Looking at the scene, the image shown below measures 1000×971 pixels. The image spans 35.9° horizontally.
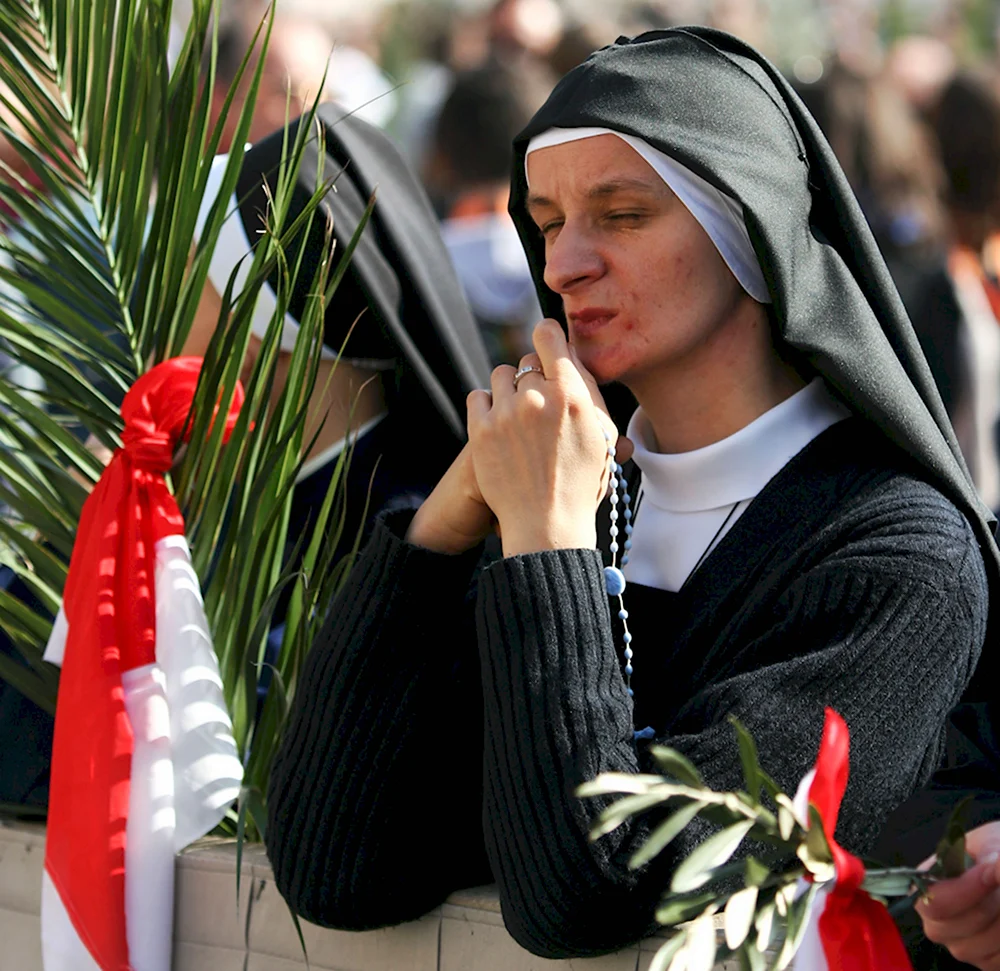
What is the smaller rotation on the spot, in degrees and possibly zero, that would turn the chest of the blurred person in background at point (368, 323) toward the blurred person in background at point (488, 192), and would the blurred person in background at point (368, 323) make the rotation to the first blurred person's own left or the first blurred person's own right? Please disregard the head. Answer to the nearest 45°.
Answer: approximately 90° to the first blurred person's own right

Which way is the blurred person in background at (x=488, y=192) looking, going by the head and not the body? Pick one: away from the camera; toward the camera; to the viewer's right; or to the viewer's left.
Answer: away from the camera

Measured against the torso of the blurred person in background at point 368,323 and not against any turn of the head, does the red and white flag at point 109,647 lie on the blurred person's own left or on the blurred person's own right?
on the blurred person's own left

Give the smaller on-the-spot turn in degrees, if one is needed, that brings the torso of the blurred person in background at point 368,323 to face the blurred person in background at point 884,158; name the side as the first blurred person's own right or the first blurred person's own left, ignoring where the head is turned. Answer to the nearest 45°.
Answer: approximately 135° to the first blurred person's own right

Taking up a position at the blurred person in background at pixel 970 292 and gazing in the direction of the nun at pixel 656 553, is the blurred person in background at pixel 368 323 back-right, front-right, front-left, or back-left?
front-right

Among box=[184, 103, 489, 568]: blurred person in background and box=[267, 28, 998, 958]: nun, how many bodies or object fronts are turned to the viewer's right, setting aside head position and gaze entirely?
0

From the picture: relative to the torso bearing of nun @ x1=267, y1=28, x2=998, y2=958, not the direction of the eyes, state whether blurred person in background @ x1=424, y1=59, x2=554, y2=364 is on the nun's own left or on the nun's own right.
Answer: on the nun's own right

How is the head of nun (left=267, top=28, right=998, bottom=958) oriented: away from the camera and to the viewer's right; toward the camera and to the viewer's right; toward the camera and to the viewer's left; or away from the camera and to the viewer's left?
toward the camera and to the viewer's left

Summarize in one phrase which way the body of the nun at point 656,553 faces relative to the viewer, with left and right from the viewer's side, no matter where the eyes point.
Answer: facing the viewer and to the left of the viewer

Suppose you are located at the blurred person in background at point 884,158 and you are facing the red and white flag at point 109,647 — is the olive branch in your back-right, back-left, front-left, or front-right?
front-left

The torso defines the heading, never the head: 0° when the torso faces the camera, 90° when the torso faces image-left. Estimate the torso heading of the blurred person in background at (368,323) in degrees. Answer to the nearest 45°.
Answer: approximately 90°

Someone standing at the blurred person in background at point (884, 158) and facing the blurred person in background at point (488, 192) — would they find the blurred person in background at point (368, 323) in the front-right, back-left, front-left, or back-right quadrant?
front-left

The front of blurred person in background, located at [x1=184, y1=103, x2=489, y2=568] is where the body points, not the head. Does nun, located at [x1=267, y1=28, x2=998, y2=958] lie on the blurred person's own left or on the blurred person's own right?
on the blurred person's own left

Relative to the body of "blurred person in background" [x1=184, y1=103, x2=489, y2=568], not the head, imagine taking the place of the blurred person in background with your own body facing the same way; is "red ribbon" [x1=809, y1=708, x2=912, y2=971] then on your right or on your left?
on your left

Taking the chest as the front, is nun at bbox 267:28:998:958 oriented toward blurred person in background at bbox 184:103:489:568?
no

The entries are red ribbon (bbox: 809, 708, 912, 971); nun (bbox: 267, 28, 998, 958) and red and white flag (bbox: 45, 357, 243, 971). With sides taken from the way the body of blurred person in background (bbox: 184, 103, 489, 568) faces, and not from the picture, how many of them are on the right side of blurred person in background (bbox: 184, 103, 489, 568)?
0

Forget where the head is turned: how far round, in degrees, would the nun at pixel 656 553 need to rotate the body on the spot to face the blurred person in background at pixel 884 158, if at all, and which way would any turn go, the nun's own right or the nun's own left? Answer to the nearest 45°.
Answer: approximately 135° to the nun's own right

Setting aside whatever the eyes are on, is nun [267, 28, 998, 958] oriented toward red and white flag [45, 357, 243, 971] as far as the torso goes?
no

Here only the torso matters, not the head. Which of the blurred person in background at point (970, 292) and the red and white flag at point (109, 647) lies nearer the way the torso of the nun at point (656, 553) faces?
the red and white flag
